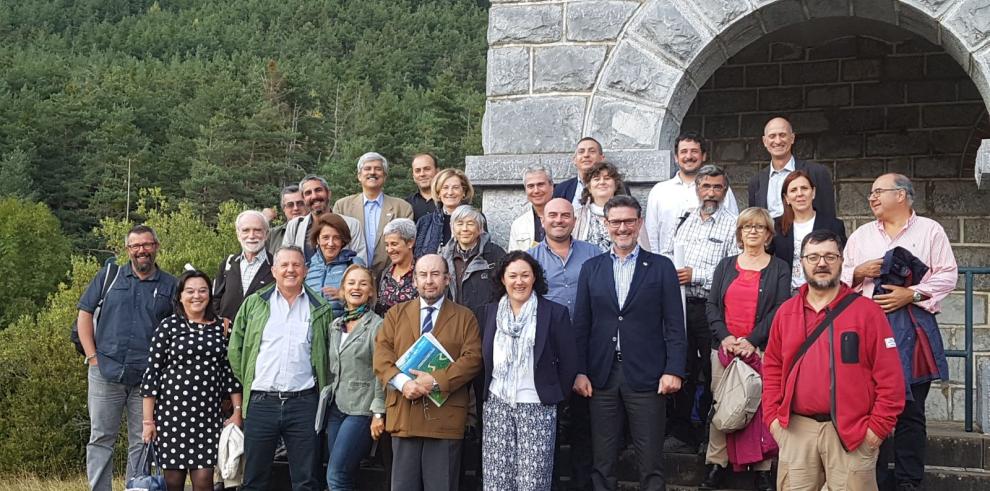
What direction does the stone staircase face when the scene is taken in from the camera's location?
facing the viewer

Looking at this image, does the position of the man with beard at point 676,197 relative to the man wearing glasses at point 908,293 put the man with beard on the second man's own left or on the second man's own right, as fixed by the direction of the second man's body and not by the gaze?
on the second man's own right

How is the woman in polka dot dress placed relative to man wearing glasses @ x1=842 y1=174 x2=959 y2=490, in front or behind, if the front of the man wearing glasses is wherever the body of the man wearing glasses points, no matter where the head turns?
in front

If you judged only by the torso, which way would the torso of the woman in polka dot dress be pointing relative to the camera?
toward the camera

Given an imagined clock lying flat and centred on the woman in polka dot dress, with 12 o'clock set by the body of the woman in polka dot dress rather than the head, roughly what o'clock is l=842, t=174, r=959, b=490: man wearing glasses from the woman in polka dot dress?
The man wearing glasses is roughly at 10 o'clock from the woman in polka dot dress.

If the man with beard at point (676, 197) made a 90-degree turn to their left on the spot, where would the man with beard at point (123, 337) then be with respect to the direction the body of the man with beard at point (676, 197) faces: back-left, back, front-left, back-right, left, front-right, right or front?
back

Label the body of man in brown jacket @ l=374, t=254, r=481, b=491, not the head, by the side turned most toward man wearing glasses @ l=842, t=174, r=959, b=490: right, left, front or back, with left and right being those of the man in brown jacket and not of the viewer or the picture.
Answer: left

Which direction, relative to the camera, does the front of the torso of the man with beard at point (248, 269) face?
toward the camera

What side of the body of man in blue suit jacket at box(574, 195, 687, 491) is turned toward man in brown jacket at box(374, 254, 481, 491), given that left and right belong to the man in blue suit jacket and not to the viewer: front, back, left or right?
right

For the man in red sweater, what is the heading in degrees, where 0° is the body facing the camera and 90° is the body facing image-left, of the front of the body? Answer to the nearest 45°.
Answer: approximately 0°

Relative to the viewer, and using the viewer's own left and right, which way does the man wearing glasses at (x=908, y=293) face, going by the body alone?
facing the viewer and to the left of the viewer
